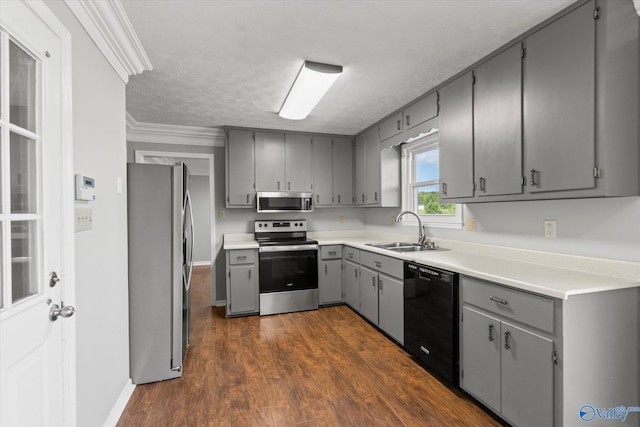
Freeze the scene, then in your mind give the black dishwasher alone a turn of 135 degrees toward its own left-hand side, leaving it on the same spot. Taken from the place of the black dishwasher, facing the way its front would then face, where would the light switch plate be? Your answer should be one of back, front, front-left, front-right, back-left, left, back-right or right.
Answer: back-right

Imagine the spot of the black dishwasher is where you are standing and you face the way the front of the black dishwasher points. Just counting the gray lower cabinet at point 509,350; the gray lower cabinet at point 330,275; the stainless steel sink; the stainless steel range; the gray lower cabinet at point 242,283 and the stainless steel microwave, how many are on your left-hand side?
1

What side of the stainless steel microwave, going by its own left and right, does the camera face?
front

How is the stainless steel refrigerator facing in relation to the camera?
to the viewer's right

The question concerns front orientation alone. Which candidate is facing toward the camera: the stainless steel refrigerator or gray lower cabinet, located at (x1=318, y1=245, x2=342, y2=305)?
the gray lower cabinet

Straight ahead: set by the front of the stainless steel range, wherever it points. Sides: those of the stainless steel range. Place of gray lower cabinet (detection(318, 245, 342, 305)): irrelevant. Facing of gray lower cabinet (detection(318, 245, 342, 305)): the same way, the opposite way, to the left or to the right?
the same way

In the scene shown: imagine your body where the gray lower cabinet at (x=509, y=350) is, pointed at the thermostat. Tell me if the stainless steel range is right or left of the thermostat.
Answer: right

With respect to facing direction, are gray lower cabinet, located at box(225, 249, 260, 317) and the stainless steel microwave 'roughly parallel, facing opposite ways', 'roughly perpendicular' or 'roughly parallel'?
roughly parallel

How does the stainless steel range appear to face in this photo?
toward the camera

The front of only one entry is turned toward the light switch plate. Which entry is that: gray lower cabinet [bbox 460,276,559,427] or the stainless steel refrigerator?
the gray lower cabinet

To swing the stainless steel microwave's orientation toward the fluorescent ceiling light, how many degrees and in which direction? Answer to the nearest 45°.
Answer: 0° — it already faces it

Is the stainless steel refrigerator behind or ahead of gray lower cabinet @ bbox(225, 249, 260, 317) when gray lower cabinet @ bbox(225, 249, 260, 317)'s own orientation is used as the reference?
ahead

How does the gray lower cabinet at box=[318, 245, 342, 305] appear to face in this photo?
toward the camera

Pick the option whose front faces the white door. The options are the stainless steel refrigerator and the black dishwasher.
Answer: the black dishwasher

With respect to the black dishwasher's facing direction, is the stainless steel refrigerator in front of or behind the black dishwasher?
in front

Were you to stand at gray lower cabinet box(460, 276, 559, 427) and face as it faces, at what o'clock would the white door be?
The white door is roughly at 12 o'clock from the gray lower cabinet.

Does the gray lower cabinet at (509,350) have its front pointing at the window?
no

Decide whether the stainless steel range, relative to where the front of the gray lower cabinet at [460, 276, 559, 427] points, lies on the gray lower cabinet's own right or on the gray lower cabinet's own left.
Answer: on the gray lower cabinet's own right

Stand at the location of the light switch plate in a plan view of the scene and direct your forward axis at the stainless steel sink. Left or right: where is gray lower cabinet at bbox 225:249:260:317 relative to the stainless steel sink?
left
